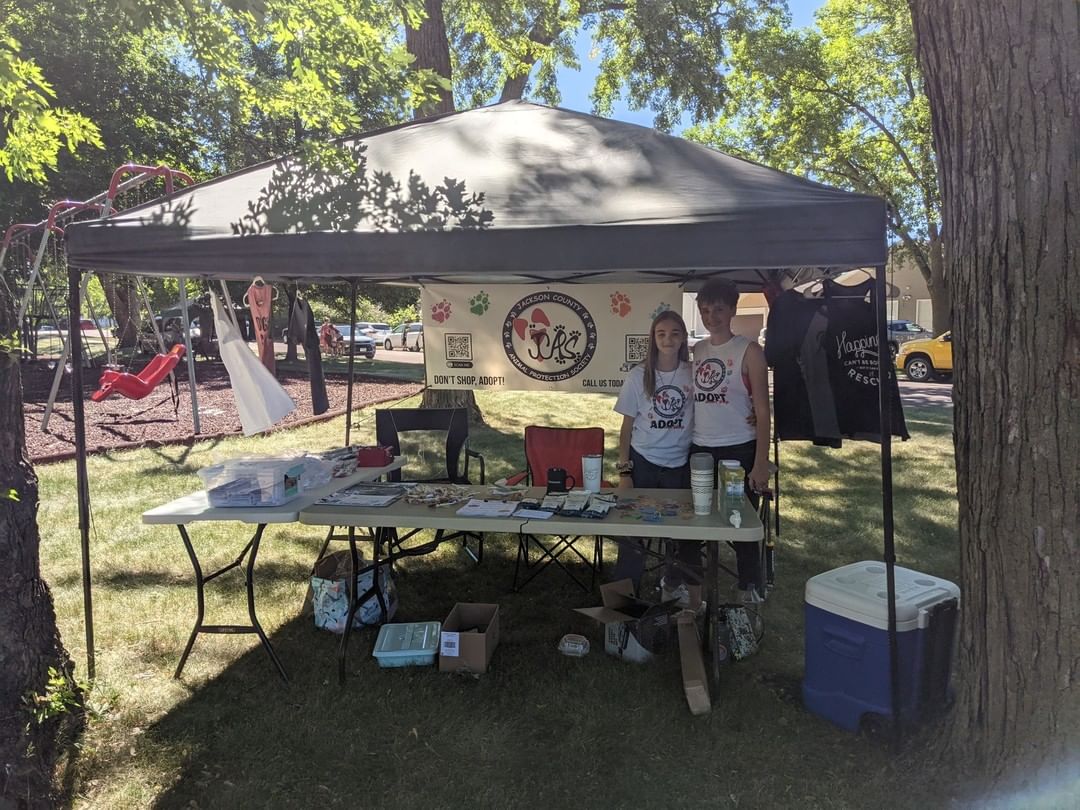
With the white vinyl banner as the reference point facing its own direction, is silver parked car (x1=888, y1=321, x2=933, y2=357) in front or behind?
behind

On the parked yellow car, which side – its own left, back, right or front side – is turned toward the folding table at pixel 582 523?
left

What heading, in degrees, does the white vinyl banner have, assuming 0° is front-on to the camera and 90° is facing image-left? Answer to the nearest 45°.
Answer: approximately 0°

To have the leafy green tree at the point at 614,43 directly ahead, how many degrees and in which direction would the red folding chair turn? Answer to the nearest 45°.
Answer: approximately 180°

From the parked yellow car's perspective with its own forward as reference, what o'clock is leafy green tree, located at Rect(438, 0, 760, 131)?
The leafy green tree is roughly at 10 o'clock from the parked yellow car.

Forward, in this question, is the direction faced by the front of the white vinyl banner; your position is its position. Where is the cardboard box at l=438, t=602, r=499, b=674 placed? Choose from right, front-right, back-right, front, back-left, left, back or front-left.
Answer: front

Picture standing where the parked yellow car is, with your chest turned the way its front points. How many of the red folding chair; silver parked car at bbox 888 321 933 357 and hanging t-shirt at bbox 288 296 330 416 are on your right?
1

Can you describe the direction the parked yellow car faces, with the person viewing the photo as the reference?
facing to the left of the viewer

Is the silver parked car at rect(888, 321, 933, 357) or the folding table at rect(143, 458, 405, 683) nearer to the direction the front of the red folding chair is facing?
the folding table

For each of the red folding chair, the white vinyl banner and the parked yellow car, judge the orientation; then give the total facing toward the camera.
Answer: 2

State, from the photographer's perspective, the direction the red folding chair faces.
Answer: facing the viewer

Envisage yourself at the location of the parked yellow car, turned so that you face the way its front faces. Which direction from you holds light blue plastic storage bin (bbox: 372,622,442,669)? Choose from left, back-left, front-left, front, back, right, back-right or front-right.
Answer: left

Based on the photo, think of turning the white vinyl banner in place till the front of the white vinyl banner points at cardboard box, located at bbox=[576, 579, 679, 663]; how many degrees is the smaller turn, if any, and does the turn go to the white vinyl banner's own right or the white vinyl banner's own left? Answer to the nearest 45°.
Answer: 0° — it already faces it

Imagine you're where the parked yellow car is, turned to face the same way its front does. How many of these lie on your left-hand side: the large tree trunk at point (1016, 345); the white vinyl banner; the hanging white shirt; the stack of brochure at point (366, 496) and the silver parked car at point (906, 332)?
4
